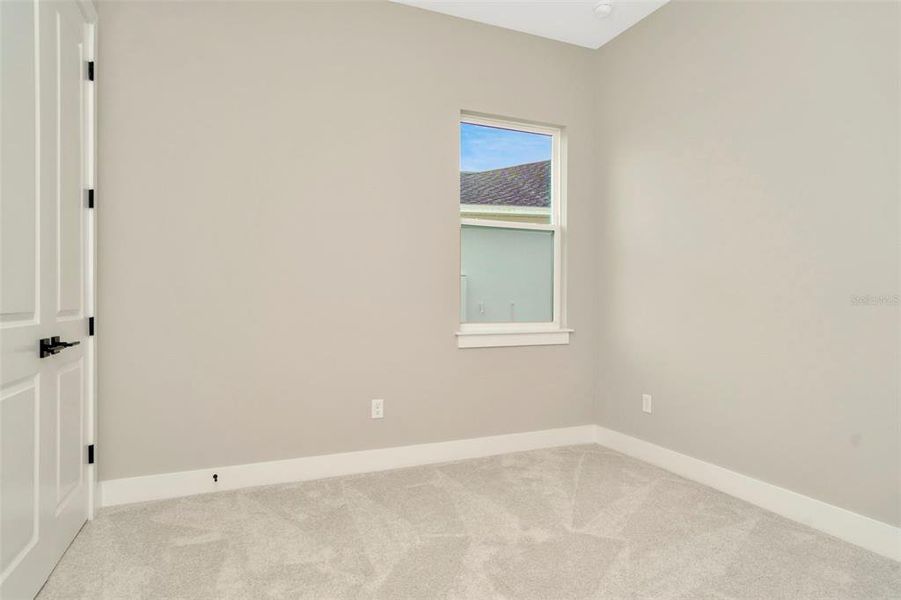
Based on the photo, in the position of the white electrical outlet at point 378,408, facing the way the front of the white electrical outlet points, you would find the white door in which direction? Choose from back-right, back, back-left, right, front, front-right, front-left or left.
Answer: front-right

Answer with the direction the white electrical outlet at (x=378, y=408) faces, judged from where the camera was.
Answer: facing the viewer
